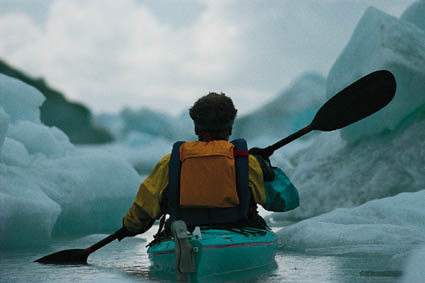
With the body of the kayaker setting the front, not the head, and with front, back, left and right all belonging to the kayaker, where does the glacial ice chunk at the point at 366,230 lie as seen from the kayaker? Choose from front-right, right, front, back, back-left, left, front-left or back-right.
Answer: front-right

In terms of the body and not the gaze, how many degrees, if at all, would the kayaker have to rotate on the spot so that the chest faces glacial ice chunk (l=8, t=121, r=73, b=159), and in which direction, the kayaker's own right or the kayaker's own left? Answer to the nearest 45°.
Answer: approximately 45° to the kayaker's own left

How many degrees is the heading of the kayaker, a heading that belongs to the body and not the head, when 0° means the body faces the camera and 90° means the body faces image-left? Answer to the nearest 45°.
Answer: approximately 180°

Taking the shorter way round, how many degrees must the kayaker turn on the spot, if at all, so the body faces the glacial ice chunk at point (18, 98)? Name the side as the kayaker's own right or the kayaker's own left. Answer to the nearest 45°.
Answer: approximately 45° to the kayaker's own left

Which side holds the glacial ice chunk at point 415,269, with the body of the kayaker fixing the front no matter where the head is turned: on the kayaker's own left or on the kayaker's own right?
on the kayaker's own right

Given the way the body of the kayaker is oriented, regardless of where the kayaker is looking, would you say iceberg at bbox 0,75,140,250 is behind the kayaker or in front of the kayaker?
in front

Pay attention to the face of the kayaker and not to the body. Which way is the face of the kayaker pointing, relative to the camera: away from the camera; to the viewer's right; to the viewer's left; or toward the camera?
away from the camera

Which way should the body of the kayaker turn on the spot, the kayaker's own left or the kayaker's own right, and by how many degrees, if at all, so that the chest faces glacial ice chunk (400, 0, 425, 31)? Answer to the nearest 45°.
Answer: approximately 45° to the kayaker's own right
